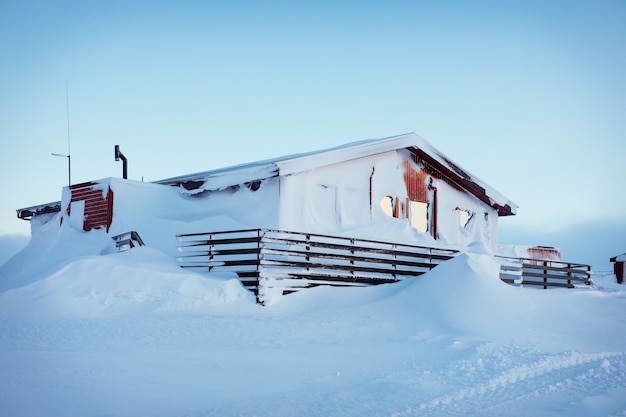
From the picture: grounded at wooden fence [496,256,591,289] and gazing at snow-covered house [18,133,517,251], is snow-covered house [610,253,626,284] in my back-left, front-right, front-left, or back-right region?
back-right

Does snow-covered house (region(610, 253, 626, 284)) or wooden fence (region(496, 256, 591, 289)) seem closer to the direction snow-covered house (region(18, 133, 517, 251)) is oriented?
the wooden fence

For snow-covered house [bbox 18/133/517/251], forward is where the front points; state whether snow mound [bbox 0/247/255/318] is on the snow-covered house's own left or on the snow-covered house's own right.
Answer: on the snow-covered house's own right

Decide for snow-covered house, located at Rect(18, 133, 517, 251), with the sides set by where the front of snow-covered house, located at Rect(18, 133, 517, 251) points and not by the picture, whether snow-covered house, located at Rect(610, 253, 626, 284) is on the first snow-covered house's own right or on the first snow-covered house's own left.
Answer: on the first snow-covered house's own left

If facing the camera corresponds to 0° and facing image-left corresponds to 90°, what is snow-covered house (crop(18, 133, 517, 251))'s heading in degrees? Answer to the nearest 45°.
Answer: approximately 315°
